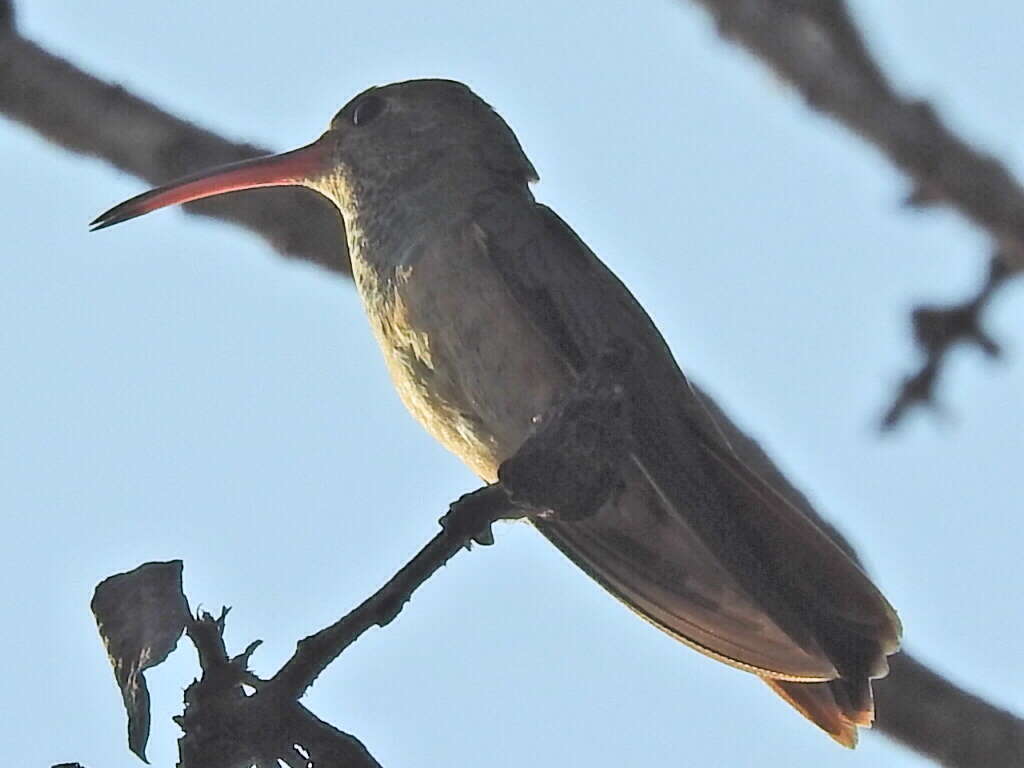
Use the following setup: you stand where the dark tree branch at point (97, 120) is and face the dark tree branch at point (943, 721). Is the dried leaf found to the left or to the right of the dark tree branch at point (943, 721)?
right

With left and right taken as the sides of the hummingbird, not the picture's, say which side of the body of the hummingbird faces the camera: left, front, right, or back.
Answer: left

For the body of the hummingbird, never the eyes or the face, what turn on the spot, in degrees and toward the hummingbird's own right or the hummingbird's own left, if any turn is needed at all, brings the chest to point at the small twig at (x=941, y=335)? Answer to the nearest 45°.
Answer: approximately 135° to the hummingbird's own right

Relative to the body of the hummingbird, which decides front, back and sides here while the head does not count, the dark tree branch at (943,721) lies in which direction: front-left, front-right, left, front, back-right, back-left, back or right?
back
